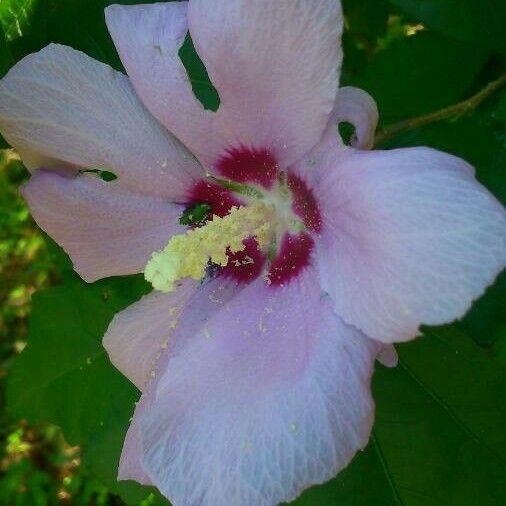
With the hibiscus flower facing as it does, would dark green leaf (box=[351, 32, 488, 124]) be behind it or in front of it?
behind

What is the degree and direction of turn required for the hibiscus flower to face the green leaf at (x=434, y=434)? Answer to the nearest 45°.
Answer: approximately 135° to its left

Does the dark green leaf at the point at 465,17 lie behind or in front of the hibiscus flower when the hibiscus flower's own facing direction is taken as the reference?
behind

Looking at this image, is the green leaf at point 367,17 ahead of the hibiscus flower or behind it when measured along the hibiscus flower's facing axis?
behind

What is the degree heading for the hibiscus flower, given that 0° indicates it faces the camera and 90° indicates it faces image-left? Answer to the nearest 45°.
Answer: approximately 45°
